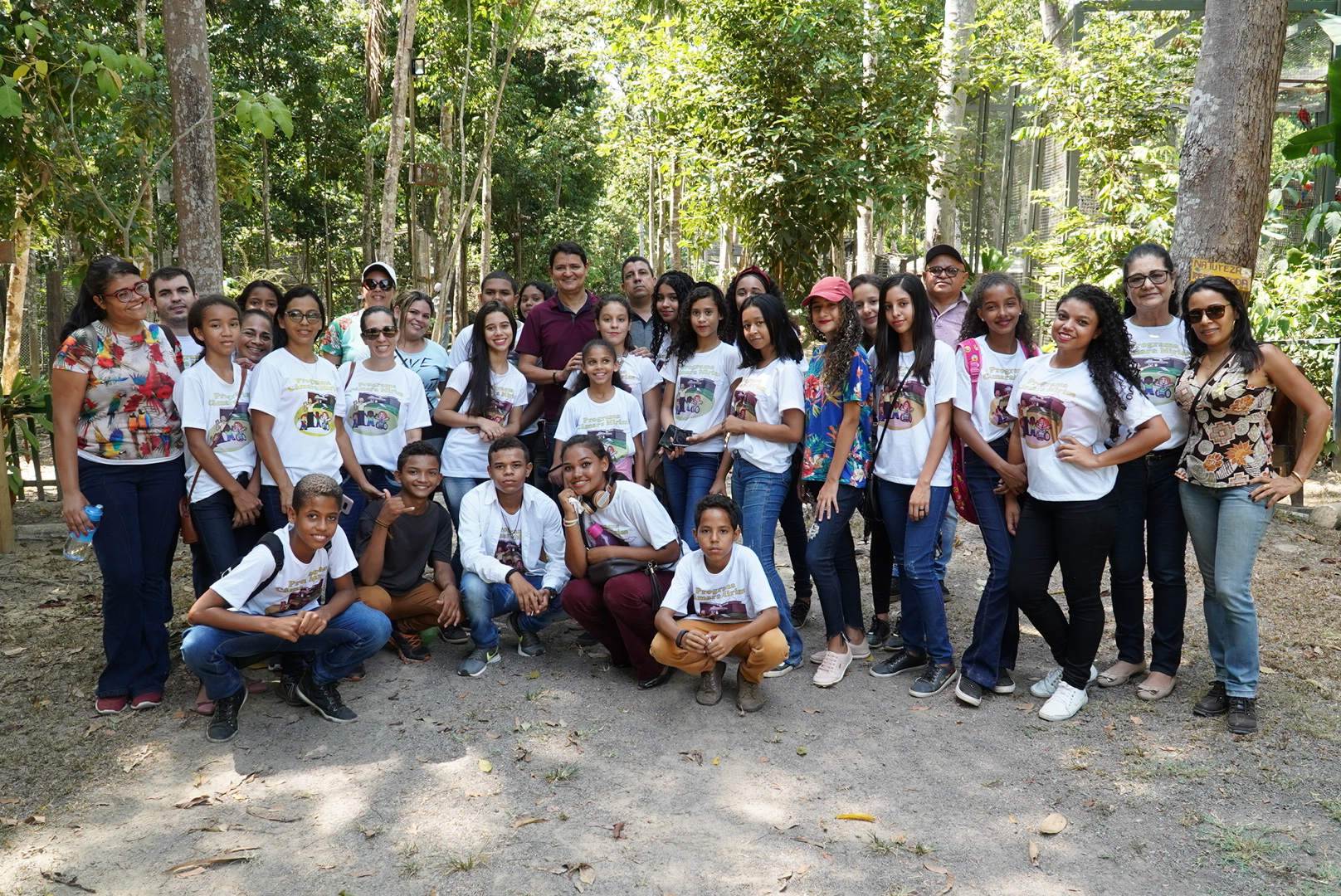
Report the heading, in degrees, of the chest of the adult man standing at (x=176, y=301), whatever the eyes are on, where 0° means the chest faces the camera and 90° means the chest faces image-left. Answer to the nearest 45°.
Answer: approximately 0°

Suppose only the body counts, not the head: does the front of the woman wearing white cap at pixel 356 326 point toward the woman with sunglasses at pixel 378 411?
yes

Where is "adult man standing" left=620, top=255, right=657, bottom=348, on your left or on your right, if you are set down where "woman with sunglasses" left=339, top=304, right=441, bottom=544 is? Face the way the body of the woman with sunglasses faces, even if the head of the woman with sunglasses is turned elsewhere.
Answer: on your left

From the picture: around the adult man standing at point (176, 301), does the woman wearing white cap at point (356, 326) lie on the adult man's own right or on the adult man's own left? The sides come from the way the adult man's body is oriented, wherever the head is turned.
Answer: on the adult man's own left

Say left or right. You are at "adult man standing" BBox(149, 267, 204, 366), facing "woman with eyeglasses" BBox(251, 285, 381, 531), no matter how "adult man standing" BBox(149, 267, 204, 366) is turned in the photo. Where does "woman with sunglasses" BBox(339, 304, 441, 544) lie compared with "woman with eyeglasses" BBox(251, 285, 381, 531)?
left

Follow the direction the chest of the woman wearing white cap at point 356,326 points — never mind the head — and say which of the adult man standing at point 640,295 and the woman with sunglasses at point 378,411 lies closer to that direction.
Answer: the woman with sunglasses

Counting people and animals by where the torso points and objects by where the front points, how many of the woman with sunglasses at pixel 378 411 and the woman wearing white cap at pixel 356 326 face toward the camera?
2
